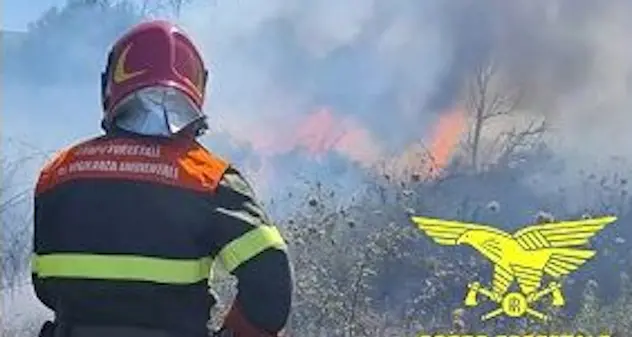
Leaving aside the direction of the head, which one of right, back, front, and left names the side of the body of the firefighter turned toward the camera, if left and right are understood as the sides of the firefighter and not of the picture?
back

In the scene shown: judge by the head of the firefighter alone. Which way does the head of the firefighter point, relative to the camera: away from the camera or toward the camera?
away from the camera

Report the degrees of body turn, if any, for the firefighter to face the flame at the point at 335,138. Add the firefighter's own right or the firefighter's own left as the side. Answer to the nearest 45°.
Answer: approximately 45° to the firefighter's own right
